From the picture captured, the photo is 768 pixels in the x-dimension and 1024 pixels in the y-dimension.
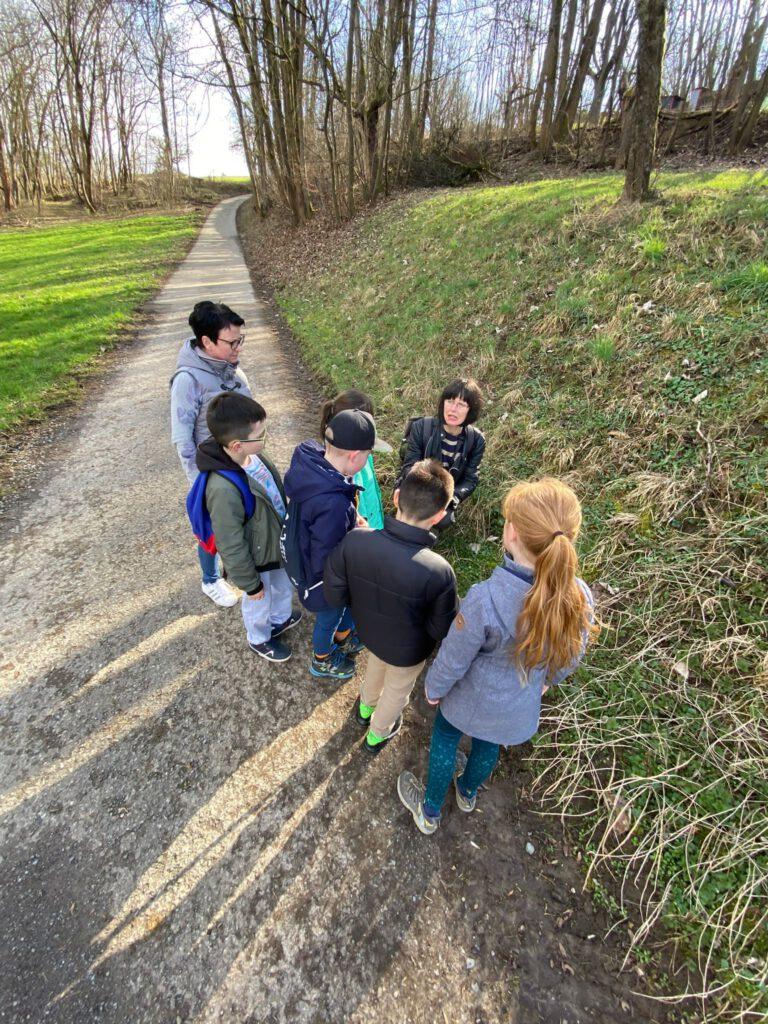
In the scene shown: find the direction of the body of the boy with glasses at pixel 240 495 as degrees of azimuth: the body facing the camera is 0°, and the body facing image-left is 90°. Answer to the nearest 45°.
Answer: approximately 270°

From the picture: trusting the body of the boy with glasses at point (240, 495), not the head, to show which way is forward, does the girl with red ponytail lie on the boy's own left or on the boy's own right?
on the boy's own right

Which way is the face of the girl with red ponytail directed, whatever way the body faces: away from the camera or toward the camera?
away from the camera

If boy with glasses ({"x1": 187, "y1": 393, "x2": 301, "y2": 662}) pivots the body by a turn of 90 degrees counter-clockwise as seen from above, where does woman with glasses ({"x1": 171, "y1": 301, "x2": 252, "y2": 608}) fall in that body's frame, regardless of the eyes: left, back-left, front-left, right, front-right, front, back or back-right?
front

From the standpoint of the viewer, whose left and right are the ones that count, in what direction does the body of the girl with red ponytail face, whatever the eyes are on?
facing away from the viewer and to the left of the viewer

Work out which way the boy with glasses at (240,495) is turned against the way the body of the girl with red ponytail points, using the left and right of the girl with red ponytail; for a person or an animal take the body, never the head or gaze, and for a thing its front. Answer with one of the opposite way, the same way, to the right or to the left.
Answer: to the right

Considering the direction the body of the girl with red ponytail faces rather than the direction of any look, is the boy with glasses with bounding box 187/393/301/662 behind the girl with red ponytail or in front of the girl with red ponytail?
in front

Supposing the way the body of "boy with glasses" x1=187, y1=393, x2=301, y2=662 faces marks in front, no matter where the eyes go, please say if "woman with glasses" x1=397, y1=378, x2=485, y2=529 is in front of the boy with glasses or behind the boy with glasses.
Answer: in front

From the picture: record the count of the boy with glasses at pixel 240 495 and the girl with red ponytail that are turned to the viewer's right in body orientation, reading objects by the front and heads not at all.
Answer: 1

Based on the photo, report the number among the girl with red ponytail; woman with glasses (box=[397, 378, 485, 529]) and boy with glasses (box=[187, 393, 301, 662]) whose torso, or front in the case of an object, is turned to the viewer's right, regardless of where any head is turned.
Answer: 1

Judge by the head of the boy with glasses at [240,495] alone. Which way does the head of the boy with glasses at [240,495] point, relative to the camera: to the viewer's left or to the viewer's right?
to the viewer's right
